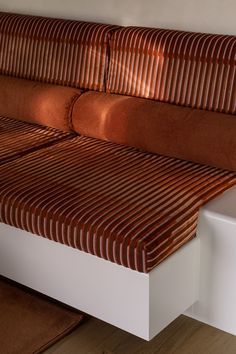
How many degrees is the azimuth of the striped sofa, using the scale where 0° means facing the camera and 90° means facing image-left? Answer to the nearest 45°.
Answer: approximately 45°
